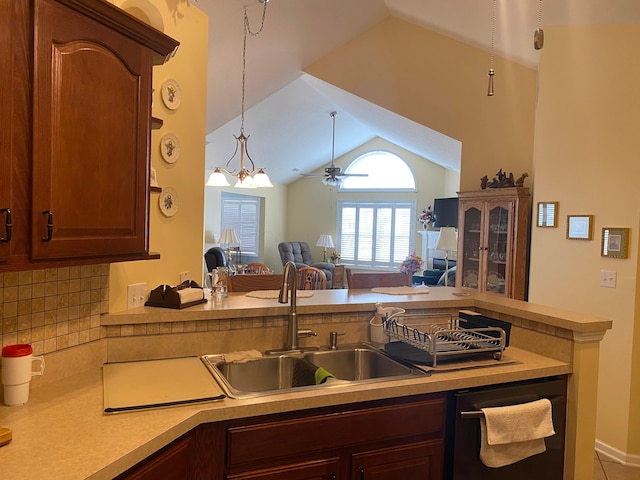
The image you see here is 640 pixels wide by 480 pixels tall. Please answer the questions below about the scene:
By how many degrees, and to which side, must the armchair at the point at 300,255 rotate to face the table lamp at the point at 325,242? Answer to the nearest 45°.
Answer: approximately 90° to its left

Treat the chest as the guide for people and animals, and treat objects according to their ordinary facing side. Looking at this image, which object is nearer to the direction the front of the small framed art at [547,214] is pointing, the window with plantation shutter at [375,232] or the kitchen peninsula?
the kitchen peninsula

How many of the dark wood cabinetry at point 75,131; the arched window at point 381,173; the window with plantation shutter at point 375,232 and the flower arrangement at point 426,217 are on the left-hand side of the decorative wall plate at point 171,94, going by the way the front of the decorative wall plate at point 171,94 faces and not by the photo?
3

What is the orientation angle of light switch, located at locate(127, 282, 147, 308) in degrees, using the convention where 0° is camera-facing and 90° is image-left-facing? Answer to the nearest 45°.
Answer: approximately 315°

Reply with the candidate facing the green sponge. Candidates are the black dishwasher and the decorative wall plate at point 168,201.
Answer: the decorative wall plate

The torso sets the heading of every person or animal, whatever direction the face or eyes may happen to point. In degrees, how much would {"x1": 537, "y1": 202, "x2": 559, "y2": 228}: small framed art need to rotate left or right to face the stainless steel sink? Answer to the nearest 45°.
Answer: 0° — it already faces it

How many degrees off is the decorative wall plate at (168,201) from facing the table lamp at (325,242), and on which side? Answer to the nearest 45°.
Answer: approximately 90° to its left

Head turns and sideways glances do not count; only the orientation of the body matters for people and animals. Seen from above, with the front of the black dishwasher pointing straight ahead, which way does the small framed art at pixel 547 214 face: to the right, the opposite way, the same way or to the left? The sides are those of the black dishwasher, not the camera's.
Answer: to the right

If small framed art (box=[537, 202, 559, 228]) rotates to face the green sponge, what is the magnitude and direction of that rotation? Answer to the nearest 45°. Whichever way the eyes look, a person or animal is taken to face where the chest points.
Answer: approximately 45° to its left

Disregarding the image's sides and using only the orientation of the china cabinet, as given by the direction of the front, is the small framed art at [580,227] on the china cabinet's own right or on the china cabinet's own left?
on the china cabinet's own left

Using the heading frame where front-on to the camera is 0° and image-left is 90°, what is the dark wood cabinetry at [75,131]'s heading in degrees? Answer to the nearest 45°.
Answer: approximately 315°
